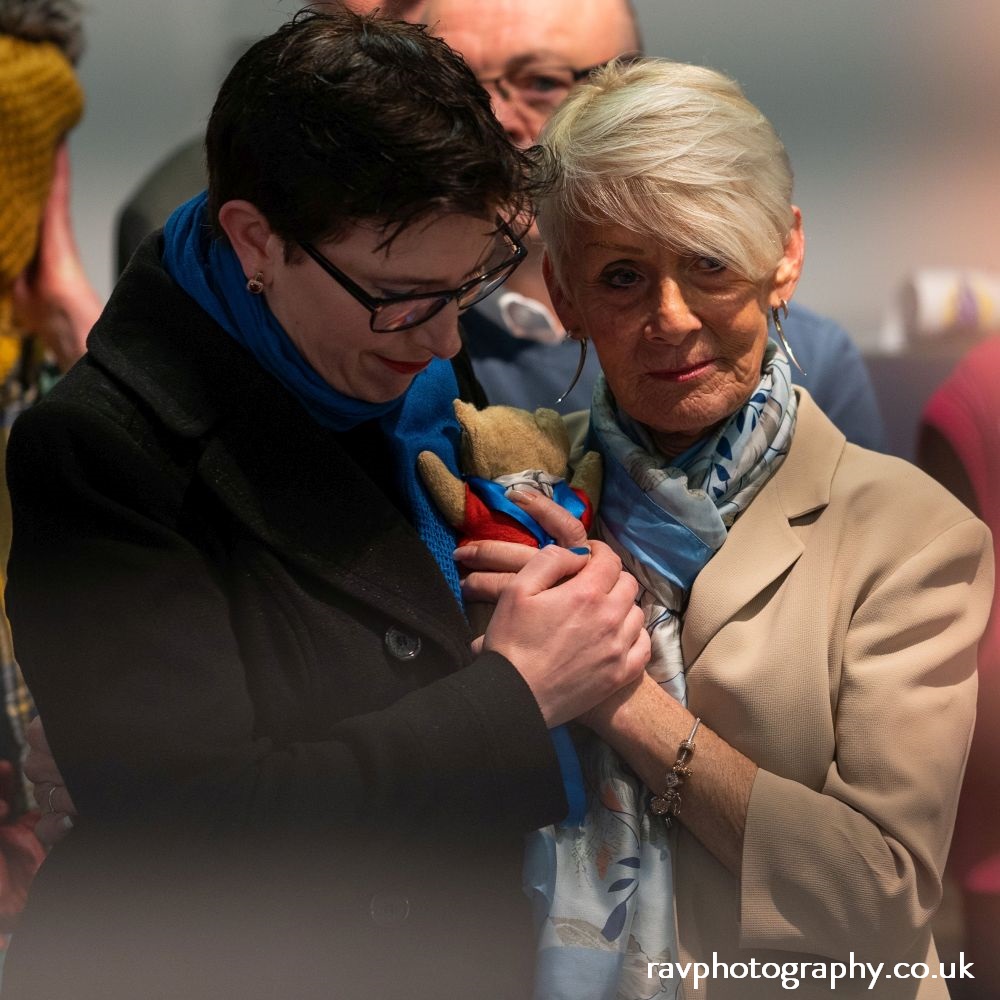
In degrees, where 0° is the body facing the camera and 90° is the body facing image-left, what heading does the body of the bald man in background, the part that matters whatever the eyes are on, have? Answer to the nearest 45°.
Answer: approximately 0°

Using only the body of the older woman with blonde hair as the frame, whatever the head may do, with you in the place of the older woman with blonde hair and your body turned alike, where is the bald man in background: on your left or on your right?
on your right

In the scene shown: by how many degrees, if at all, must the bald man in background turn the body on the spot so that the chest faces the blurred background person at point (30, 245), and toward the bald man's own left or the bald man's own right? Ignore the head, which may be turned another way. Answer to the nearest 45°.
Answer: approximately 90° to the bald man's own right

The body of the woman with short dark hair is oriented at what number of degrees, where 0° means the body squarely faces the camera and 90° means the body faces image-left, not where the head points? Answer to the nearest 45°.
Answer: approximately 315°
